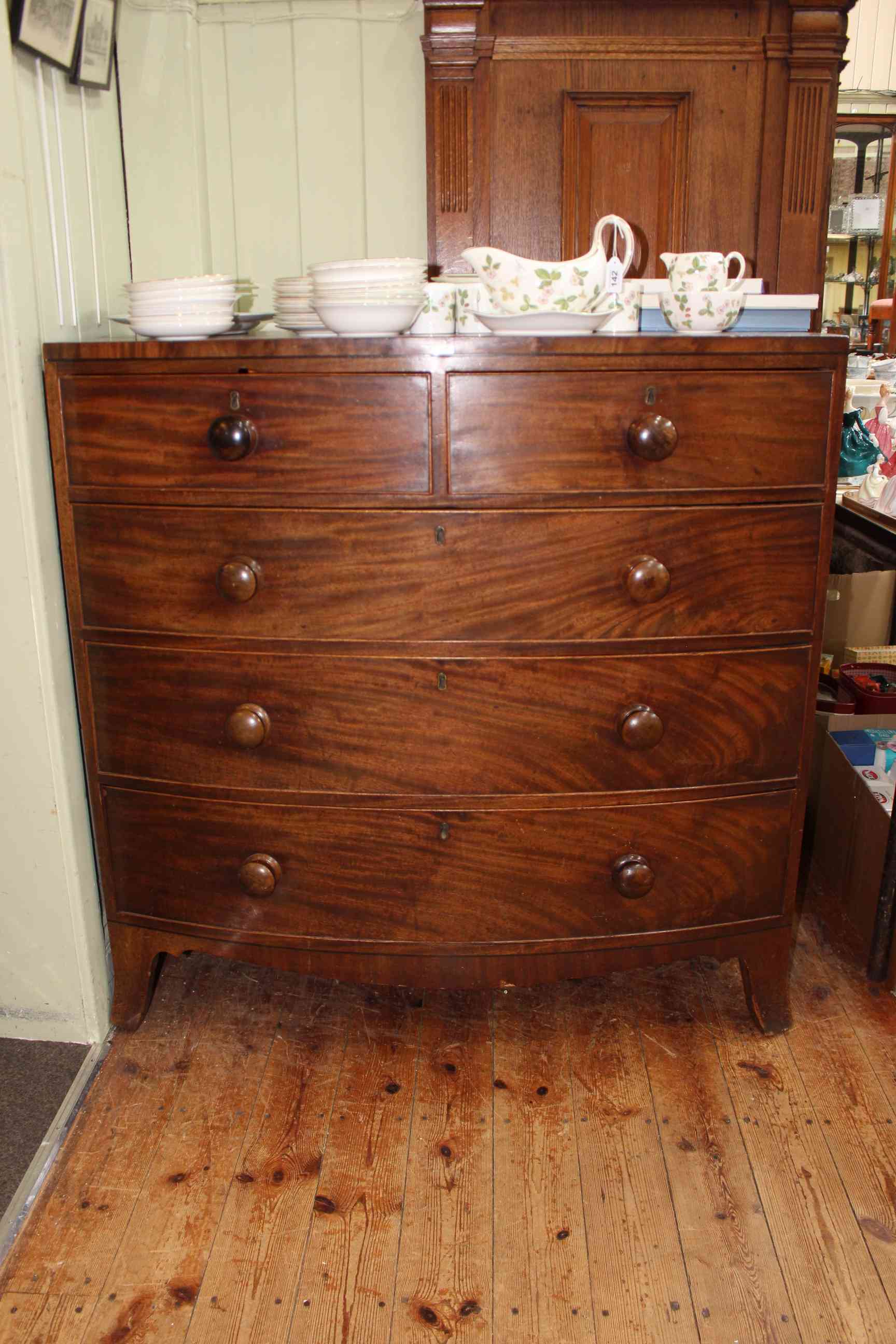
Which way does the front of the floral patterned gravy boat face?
to the viewer's left

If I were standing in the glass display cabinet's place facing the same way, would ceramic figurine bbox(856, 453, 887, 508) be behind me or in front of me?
in front

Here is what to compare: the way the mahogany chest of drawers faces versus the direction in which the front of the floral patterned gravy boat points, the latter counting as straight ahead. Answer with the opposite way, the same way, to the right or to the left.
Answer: to the left

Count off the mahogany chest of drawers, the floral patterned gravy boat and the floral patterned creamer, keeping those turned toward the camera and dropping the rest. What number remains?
1

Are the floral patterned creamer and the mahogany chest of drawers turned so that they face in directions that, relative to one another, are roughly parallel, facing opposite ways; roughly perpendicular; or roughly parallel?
roughly perpendicular

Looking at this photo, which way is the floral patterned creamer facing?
to the viewer's left

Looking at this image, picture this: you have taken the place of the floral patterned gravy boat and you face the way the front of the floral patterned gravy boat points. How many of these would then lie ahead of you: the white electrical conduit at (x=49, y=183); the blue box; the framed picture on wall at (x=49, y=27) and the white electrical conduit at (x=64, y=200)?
3

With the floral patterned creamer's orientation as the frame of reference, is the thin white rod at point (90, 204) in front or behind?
in front

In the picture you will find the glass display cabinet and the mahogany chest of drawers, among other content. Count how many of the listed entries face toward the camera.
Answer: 2

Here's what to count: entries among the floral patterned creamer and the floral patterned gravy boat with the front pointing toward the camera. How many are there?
0

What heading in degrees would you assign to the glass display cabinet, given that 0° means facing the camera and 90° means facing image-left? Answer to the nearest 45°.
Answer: approximately 0°
